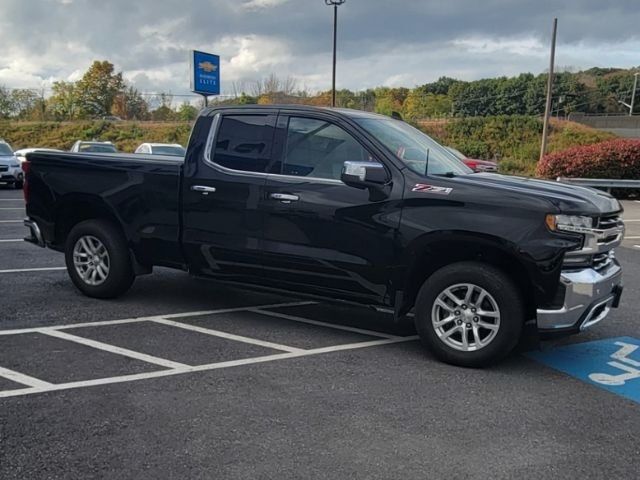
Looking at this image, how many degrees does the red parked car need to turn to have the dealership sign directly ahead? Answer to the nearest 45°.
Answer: approximately 180°

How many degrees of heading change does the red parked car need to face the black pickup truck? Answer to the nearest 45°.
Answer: approximately 45° to its right

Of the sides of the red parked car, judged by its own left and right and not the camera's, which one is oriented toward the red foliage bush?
front

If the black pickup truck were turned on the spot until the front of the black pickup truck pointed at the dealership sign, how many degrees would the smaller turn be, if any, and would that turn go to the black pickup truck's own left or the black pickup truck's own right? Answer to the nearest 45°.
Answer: approximately 135° to the black pickup truck's own left

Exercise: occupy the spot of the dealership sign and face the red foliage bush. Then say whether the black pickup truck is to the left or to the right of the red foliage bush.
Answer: right

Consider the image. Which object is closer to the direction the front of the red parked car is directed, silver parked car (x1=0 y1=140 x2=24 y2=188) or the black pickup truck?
the black pickup truck

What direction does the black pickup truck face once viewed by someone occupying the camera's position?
facing the viewer and to the right of the viewer

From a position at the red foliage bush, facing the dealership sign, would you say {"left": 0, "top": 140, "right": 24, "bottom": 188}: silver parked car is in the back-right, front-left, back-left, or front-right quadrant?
front-left

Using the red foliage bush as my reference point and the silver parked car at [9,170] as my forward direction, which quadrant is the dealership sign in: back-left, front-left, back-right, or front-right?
front-right

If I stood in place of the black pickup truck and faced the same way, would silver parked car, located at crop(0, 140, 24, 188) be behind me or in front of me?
behind

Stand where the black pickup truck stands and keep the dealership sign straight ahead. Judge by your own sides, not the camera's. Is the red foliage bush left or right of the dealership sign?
right

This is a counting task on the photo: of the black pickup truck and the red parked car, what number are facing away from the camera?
0

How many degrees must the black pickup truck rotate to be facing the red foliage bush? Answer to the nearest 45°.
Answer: approximately 90° to its left

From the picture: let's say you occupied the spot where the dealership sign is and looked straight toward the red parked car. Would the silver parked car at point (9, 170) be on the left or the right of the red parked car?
right
